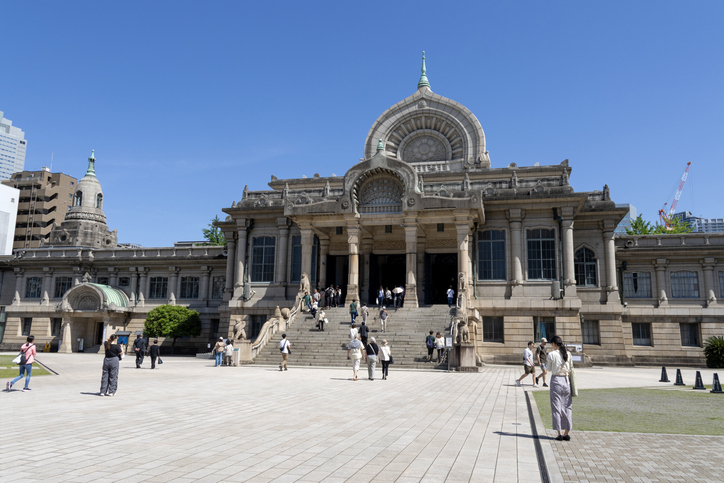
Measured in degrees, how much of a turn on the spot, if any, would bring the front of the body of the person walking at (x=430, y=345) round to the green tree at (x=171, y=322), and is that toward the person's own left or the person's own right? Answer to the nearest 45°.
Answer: approximately 45° to the person's own left

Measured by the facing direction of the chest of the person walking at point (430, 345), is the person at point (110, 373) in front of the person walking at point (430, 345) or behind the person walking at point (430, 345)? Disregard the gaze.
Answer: behind
